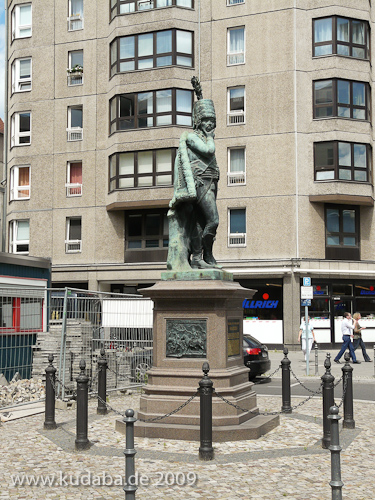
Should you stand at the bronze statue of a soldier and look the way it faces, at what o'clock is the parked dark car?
The parked dark car is roughly at 8 o'clock from the bronze statue of a soldier.

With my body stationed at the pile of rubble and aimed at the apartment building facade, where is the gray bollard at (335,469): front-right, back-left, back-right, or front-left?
back-right

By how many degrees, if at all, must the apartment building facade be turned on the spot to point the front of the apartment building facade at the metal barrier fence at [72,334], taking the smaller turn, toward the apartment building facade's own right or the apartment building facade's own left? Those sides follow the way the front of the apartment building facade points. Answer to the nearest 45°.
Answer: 0° — it already faces it

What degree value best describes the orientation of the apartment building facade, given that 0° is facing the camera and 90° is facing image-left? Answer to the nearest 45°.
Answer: approximately 0°

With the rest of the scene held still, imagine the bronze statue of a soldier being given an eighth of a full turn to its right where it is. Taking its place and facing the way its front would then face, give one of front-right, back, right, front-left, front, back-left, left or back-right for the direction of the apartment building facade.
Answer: back

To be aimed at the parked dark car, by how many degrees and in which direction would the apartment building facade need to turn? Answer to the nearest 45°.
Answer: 0° — it already faces it

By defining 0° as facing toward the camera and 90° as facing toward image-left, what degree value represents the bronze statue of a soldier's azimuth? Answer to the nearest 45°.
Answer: approximately 315°
